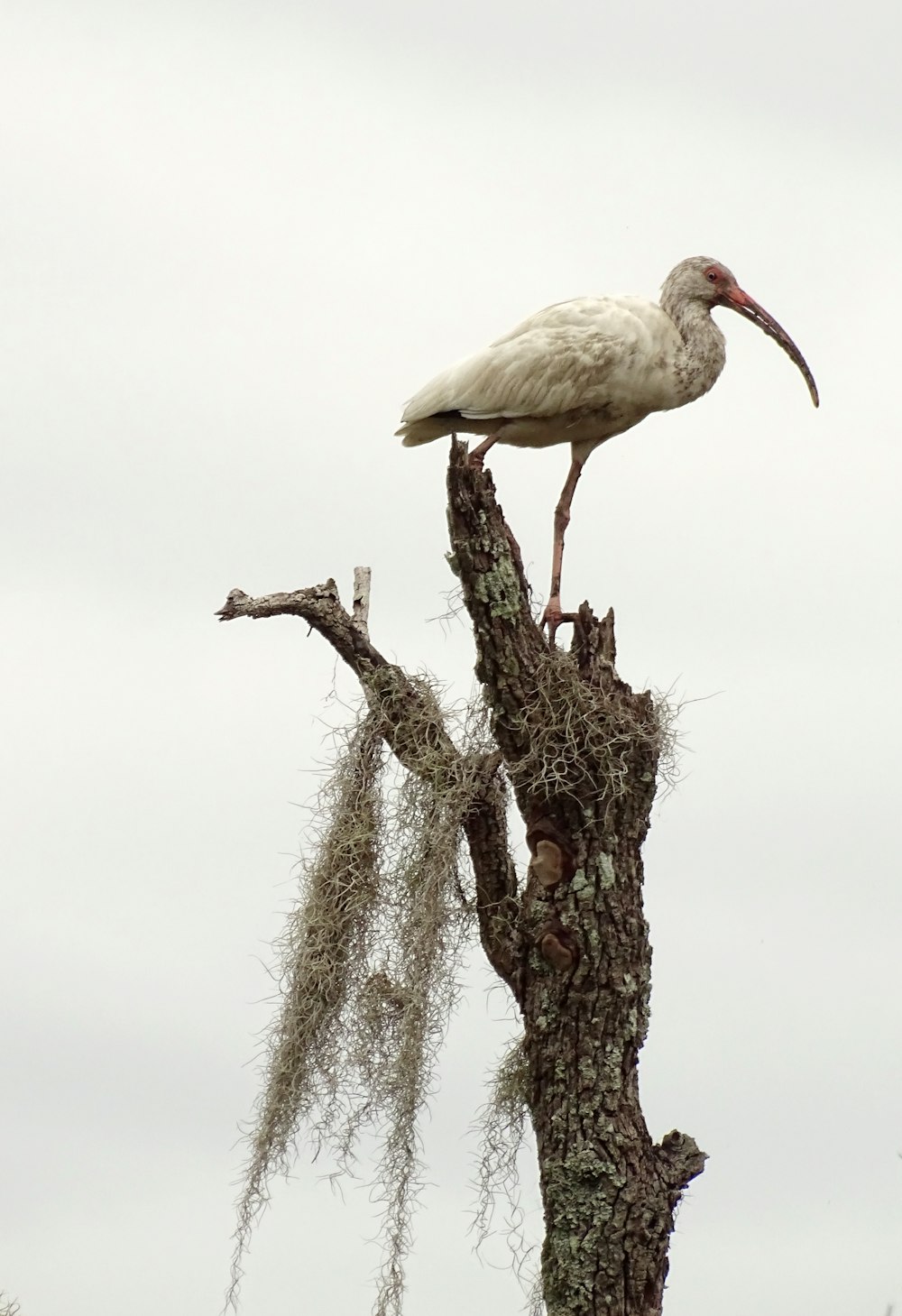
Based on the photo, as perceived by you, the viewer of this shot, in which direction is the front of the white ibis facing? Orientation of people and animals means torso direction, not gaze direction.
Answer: facing to the right of the viewer
